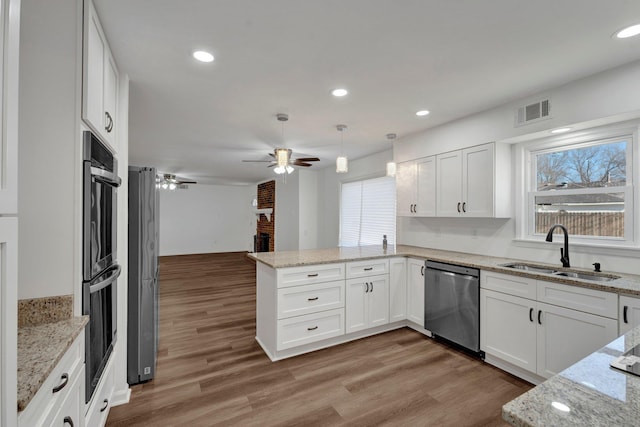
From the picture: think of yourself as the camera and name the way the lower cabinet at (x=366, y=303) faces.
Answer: facing the viewer and to the right of the viewer

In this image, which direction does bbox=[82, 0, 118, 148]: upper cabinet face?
to the viewer's right

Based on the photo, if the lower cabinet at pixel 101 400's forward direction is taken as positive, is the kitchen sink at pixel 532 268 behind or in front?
in front

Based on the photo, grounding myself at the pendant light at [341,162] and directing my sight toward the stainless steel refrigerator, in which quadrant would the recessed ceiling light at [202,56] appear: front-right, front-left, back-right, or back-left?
front-left

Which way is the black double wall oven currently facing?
to the viewer's right

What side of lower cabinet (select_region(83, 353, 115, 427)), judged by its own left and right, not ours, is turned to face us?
right

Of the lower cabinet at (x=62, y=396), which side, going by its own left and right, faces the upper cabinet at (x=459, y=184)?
front

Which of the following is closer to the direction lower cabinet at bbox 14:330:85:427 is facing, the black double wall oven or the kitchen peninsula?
the kitchen peninsula

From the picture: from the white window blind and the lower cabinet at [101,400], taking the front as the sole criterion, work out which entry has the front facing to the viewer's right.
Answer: the lower cabinet

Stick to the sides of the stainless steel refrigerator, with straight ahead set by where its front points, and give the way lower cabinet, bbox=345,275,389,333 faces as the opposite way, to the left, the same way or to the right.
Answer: to the right

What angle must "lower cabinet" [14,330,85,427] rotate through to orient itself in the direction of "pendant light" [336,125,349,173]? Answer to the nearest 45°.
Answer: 0° — it already faces it

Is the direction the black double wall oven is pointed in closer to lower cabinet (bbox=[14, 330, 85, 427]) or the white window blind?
the white window blind

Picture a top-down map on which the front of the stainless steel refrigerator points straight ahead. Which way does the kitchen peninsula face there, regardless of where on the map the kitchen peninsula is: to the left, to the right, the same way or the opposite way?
to the right

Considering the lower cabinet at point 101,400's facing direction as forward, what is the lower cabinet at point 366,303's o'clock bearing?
the lower cabinet at point 366,303 is roughly at 12 o'clock from the lower cabinet at point 101,400.

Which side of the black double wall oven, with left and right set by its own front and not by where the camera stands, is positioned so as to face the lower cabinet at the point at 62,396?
right

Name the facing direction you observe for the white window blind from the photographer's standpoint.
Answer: facing the viewer and to the left of the viewer

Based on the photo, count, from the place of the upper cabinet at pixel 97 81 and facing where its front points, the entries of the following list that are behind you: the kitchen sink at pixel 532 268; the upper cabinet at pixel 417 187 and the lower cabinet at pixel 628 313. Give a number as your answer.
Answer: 0

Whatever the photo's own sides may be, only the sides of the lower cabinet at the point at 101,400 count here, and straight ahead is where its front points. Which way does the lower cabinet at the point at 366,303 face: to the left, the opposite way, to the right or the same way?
to the right

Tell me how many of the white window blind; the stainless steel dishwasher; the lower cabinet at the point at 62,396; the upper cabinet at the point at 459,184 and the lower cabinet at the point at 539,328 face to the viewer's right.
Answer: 1
